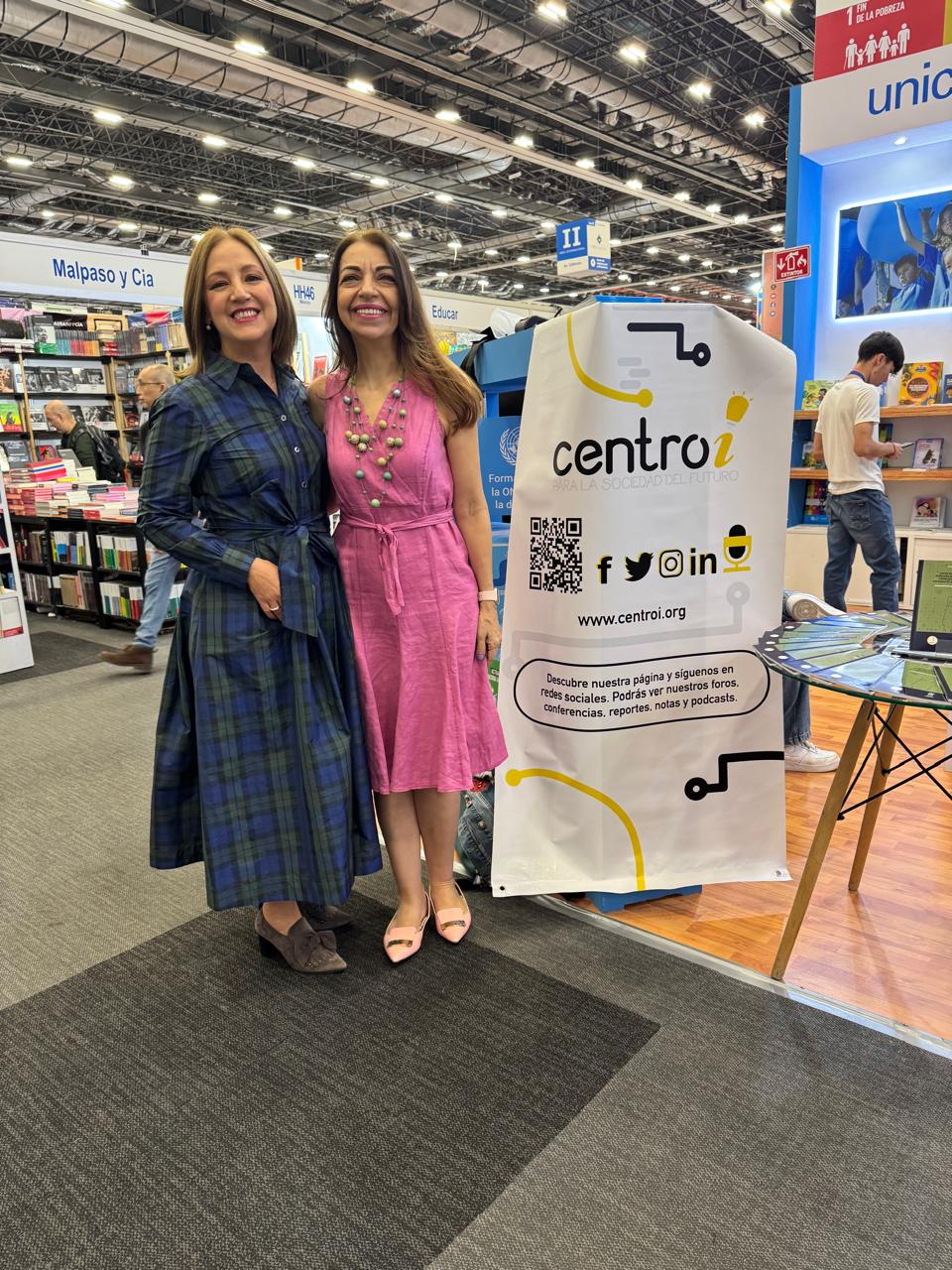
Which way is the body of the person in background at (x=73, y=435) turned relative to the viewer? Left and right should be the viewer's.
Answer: facing to the left of the viewer

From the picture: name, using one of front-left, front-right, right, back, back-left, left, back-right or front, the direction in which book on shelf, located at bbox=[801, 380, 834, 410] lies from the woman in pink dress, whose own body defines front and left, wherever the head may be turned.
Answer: back-left

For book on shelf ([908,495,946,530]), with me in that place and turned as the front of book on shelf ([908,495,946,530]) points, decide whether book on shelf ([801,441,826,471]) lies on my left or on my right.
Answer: on my right

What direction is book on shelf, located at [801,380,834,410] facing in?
toward the camera

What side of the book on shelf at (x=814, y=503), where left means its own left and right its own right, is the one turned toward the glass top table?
front

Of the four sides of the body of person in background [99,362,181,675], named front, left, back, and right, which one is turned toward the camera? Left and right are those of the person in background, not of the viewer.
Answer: left

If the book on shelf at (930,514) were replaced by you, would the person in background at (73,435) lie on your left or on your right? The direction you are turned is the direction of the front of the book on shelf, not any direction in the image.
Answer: on your right

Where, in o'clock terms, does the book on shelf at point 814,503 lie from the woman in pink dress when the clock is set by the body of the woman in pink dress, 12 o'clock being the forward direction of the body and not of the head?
The book on shelf is roughly at 7 o'clock from the woman in pink dress.

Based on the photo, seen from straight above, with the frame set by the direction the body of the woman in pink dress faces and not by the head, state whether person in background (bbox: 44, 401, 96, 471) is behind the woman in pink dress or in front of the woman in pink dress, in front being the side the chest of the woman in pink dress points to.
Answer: behind

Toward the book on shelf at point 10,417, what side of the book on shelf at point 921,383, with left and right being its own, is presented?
right

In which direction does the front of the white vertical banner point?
toward the camera
